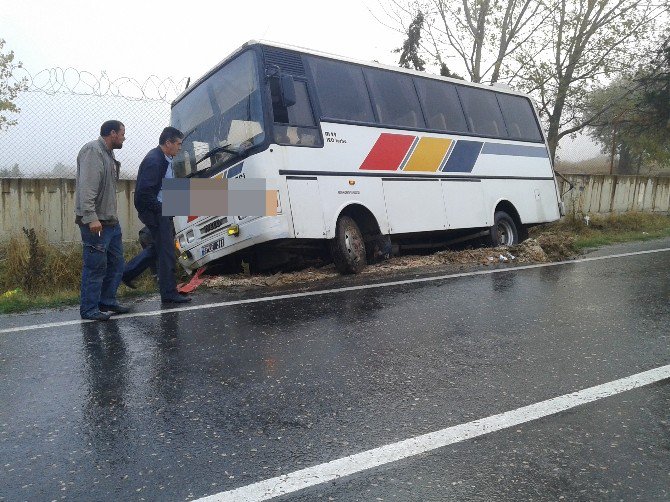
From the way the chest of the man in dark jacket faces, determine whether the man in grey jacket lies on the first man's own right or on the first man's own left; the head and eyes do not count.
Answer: on the first man's own right

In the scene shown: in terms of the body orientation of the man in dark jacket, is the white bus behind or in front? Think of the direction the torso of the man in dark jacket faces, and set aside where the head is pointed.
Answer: in front

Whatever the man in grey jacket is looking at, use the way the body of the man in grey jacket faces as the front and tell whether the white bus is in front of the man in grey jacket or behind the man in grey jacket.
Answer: in front

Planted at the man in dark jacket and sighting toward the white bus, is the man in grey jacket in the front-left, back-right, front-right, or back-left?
back-right

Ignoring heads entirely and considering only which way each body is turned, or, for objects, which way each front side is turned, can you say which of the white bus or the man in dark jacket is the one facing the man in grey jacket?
the white bus

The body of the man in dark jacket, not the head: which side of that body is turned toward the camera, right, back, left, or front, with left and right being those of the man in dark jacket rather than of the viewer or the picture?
right

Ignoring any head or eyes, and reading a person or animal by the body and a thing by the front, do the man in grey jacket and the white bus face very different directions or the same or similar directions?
very different directions

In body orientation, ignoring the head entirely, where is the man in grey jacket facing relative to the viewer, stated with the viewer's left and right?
facing to the right of the viewer

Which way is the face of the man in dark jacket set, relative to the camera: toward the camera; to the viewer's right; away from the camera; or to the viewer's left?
to the viewer's right

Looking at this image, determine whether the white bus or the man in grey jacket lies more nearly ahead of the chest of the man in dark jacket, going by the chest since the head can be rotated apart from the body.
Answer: the white bus

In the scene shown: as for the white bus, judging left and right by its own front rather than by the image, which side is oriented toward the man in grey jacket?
front

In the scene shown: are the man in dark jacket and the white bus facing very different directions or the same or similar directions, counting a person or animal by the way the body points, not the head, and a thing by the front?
very different directions

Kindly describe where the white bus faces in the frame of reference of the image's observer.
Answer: facing the viewer and to the left of the viewer
